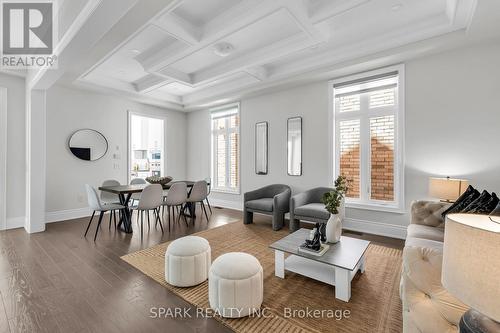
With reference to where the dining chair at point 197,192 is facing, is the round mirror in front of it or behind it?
in front

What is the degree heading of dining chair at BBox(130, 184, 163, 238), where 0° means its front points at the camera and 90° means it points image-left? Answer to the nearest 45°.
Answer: approximately 135°

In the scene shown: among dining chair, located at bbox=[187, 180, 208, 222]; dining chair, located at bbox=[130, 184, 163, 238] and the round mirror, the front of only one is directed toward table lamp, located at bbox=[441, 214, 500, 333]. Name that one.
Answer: the round mirror

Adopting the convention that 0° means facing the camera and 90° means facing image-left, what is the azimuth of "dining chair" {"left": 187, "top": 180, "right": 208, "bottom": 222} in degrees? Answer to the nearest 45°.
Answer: approximately 135°

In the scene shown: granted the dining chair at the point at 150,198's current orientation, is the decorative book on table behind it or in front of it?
behind

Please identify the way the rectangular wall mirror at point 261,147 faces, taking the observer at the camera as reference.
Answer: facing the viewer and to the left of the viewer

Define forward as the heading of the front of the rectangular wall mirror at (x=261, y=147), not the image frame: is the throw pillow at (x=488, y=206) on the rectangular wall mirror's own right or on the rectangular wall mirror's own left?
on the rectangular wall mirror's own left

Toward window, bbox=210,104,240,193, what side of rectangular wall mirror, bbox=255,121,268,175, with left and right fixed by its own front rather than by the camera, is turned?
right

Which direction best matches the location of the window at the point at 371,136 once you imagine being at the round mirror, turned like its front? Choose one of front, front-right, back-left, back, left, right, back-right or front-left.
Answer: front-left

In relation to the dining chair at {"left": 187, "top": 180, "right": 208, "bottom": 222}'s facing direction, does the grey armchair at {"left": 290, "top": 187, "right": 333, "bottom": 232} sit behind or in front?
behind

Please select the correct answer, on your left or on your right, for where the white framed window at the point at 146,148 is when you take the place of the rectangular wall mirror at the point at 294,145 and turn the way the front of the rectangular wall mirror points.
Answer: on your right

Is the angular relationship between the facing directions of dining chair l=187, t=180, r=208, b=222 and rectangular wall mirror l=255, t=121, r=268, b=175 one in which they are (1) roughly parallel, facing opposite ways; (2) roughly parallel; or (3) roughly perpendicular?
roughly perpendicular

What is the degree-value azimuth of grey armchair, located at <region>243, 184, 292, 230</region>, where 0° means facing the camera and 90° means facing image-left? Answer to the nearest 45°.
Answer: approximately 45°

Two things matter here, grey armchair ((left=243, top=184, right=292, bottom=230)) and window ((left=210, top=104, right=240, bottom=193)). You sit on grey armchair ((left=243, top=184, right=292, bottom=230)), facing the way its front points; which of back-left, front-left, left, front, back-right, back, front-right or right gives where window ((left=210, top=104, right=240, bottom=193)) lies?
right

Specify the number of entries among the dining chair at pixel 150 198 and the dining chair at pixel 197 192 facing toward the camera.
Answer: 0
